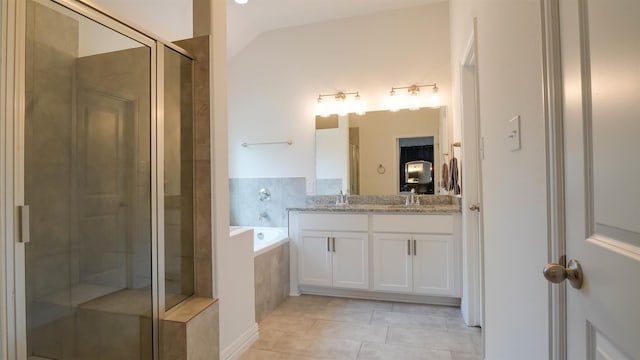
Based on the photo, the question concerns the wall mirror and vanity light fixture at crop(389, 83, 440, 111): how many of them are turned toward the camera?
2

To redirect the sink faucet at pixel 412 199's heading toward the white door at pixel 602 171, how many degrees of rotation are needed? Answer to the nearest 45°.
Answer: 0° — it already faces it

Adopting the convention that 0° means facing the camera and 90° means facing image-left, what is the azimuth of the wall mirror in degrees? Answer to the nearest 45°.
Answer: approximately 0°

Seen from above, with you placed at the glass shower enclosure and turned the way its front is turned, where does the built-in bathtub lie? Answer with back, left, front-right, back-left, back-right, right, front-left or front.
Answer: left

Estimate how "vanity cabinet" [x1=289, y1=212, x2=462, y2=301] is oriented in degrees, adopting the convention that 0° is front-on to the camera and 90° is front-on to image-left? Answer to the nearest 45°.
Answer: approximately 0°
